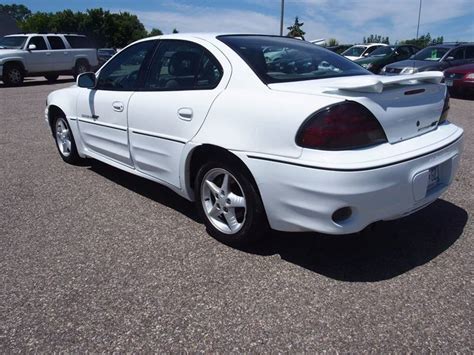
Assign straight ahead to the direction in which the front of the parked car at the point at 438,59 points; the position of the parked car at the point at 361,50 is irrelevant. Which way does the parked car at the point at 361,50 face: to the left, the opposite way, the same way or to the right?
the same way

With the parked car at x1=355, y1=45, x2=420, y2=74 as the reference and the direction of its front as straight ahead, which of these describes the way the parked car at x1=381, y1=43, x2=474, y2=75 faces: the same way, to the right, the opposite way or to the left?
the same way

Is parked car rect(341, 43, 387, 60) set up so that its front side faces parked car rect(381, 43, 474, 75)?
no

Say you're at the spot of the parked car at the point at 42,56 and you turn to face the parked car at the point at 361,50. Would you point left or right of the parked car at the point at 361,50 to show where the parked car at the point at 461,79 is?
right

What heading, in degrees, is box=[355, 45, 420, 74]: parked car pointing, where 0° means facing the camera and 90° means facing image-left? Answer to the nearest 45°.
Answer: approximately 45°

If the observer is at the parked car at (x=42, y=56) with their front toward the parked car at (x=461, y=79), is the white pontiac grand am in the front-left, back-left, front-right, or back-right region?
front-right

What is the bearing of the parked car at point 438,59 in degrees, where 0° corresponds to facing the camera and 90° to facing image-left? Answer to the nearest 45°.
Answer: approximately 45°

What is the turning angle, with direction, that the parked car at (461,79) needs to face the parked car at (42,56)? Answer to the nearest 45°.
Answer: approximately 45° to its right

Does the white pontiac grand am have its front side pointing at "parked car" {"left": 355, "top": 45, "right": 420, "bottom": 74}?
no

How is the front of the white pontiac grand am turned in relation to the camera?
facing away from the viewer and to the left of the viewer

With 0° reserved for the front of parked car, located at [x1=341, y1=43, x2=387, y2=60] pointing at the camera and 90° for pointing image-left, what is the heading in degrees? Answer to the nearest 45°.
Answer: approximately 45°

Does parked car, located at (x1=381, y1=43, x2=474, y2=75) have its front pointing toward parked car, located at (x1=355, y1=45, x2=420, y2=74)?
no

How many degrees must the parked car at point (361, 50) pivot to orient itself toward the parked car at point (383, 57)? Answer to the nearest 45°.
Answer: approximately 45° to its left

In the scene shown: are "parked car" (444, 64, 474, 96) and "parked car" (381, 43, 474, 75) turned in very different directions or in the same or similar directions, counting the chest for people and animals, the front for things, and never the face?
same or similar directions

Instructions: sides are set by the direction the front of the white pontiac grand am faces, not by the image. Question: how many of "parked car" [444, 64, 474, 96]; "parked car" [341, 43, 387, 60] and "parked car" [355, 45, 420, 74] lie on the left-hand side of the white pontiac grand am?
0

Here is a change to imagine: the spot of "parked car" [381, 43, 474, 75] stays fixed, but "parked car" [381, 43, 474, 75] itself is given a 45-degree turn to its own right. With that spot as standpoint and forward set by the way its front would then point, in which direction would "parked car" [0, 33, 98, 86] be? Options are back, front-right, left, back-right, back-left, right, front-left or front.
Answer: front

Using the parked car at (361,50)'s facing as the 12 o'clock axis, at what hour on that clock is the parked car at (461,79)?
the parked car at (461,79) is roughly at 10 o'clock from the parked car at (361,50).
